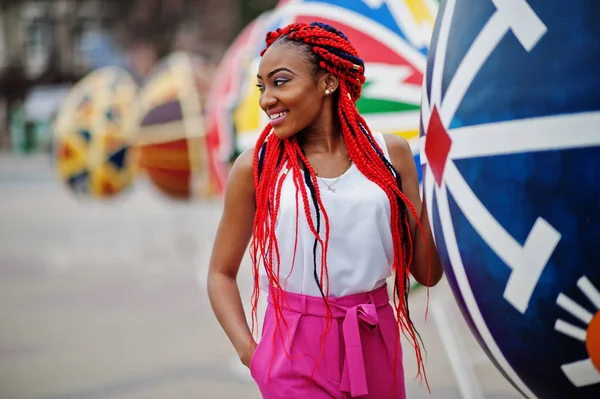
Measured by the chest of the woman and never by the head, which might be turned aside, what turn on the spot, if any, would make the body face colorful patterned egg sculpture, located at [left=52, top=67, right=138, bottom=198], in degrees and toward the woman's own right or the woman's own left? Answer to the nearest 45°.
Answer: approximately 180°

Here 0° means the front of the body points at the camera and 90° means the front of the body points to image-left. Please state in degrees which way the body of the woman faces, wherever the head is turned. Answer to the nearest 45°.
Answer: approximately 0°

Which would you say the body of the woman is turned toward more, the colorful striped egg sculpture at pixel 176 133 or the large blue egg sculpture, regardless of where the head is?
the large blue egg sculpture

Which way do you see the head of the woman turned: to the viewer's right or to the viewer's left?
to the viewer's left

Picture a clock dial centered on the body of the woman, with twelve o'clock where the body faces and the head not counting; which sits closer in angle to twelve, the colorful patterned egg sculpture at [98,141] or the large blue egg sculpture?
the large blue egg sculpture

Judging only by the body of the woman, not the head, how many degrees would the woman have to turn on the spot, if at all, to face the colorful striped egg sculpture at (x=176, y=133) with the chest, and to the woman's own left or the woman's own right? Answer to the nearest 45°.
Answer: approximately 180°
